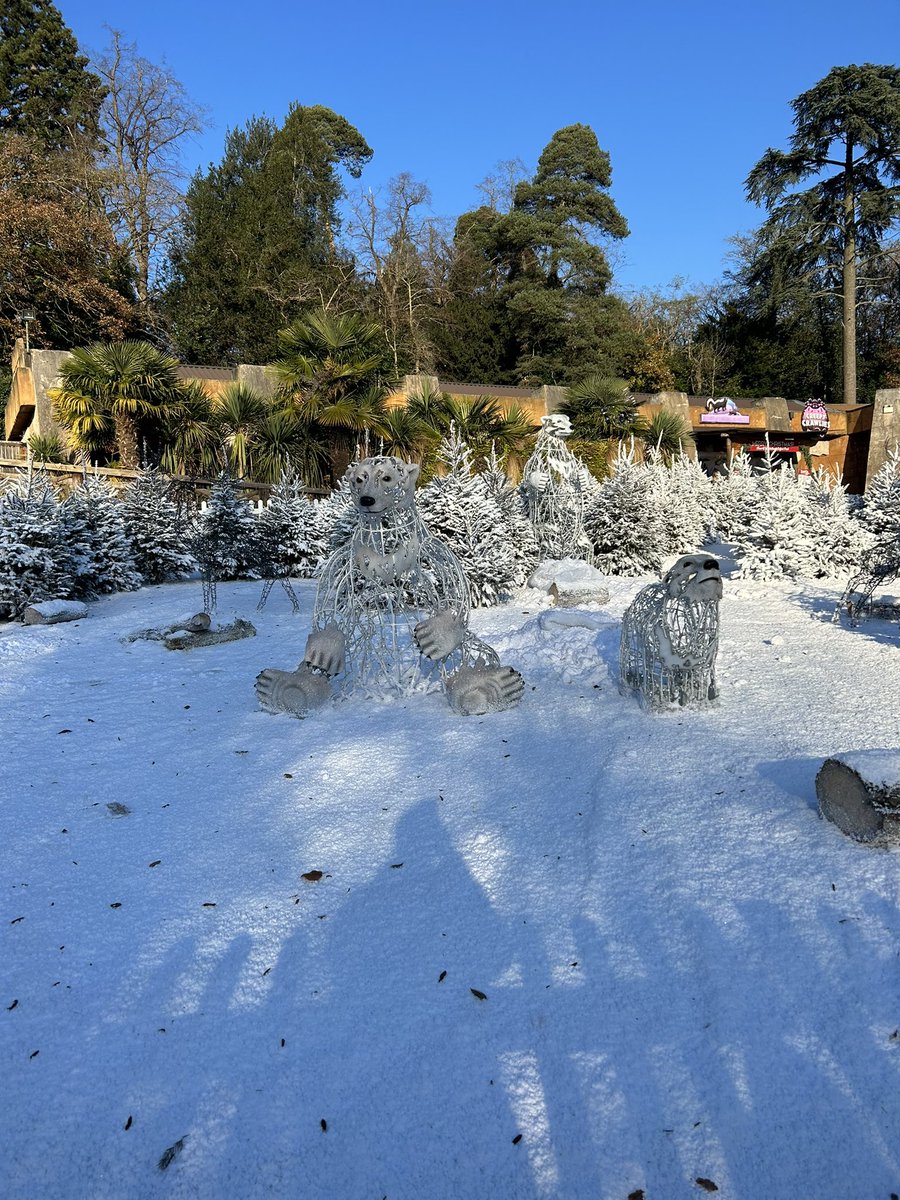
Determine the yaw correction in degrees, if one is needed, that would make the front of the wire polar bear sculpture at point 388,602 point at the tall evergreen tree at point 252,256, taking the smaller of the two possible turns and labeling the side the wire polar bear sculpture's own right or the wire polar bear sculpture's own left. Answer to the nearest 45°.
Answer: approximately 180°

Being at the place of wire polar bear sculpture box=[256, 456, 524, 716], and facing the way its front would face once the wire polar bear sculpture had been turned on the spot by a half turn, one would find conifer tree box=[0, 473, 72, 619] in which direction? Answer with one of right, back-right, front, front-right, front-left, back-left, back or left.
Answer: front-left

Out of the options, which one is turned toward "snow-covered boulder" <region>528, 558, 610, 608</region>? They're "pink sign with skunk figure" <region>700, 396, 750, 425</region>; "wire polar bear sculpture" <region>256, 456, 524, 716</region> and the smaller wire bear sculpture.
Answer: the pink sign with skunk figure

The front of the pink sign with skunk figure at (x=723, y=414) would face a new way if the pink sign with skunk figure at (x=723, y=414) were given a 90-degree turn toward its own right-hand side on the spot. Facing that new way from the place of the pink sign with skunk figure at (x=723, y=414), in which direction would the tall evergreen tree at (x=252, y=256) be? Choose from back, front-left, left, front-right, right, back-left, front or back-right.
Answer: front

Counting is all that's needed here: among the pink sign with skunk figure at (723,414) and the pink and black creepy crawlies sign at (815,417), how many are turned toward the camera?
2

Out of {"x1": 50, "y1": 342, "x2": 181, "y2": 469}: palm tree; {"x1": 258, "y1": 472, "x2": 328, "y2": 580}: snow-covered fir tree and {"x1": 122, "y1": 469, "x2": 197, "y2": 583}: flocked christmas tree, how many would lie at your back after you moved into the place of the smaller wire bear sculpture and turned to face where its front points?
3

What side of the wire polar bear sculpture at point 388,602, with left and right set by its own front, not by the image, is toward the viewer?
front

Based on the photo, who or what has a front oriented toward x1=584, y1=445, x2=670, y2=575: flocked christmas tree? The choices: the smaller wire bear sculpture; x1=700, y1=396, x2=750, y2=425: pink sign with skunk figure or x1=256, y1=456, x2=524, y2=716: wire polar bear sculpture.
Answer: the pink sign with skunk figure

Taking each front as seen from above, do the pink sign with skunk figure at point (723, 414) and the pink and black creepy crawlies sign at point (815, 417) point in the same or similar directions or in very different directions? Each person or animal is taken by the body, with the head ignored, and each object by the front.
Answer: same or similar directions

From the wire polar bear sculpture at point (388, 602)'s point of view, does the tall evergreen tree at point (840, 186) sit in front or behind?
behind

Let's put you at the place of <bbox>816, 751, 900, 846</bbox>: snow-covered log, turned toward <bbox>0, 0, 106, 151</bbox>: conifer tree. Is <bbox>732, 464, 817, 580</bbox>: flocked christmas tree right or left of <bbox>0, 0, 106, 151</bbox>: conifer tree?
right

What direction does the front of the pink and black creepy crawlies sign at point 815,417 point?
toward the camera

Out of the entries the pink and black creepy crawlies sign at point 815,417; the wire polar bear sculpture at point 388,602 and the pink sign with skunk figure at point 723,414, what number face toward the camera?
3

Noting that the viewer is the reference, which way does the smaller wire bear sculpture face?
facing the viewer and to the right of the viewer

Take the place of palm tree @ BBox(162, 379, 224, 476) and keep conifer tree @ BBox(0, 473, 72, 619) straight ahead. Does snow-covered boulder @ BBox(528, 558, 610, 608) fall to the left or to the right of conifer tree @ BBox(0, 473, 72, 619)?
left

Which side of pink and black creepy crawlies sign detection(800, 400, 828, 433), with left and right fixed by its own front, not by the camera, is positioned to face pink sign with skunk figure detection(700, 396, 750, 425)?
right

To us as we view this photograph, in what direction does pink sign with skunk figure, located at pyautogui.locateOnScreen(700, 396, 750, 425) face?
facing the viewer
